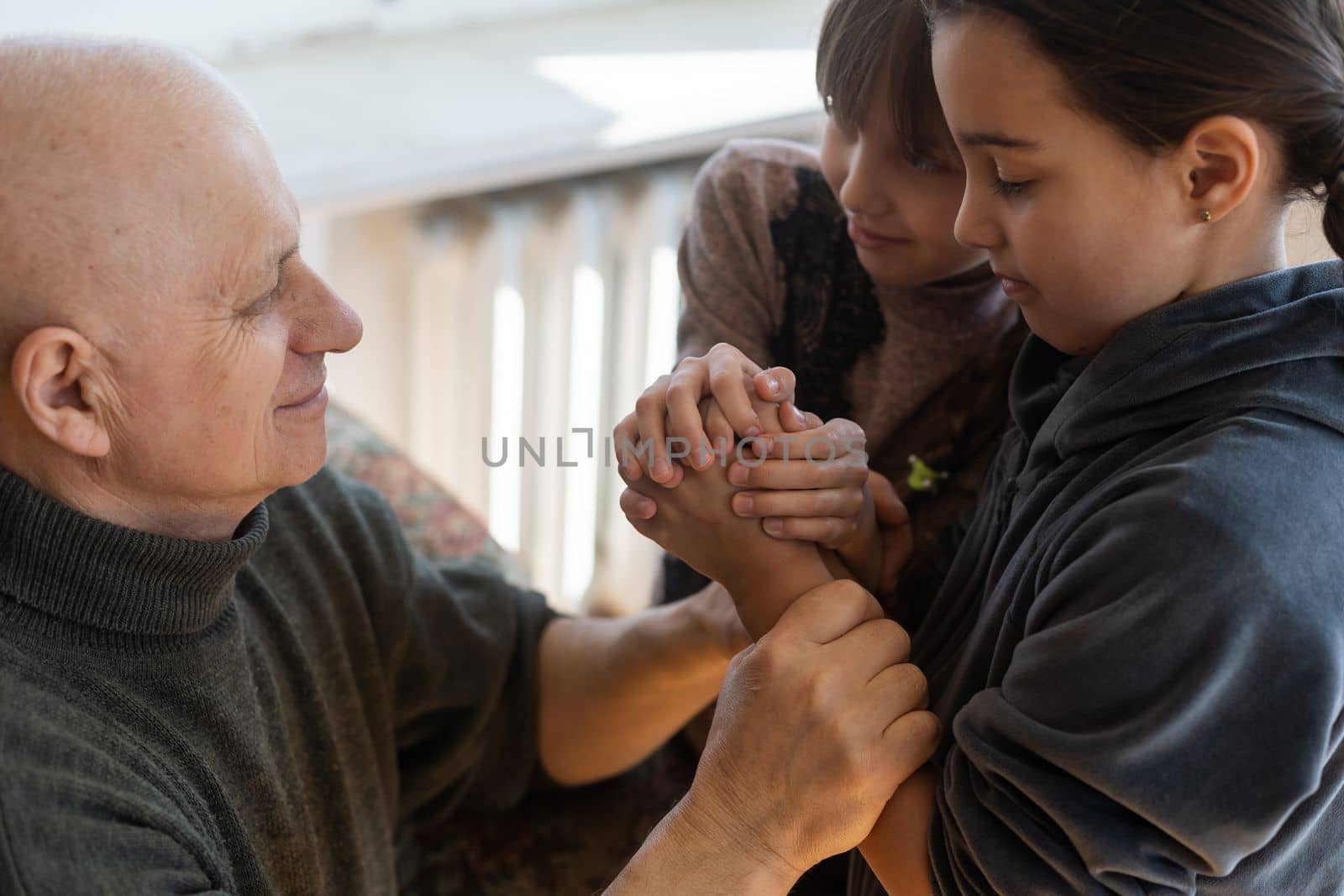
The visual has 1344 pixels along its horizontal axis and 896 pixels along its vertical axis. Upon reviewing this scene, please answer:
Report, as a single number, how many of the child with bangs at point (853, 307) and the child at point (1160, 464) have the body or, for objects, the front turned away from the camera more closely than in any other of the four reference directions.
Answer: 0

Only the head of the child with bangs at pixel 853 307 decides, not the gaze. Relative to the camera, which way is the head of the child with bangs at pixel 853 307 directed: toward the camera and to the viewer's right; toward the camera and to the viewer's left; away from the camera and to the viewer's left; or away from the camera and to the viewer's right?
toward the camera and to the viewer's left

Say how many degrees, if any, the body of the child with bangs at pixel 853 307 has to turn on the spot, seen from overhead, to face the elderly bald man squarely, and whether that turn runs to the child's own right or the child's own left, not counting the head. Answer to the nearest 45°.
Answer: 0° — they already face them

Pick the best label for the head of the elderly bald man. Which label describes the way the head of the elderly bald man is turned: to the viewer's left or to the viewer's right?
to the viewer's right

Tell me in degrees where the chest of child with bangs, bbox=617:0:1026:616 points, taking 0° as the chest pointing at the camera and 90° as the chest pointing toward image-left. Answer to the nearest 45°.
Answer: approximately 45°

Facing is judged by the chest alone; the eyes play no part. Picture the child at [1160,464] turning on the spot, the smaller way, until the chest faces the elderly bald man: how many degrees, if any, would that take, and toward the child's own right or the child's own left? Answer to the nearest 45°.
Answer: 0° — they already face them

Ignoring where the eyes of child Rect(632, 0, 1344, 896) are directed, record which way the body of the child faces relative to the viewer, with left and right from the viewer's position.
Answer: facing to the left of the viewer
